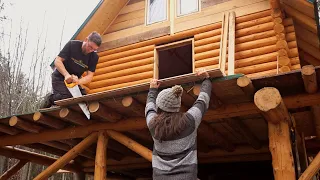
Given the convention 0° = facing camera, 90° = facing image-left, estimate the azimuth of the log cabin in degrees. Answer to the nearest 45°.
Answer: approximately 45°

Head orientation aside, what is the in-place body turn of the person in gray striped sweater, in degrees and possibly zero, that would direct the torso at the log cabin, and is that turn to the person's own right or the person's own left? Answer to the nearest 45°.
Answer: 0° — they already face it

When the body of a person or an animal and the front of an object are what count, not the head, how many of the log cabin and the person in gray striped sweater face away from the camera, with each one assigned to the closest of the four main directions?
1

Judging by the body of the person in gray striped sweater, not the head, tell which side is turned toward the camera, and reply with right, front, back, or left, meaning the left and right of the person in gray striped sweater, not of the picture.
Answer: back

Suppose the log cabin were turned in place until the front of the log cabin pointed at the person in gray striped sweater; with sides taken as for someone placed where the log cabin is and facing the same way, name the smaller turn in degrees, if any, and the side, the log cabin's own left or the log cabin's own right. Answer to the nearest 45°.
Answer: approximately 45° to the log cabin's own left

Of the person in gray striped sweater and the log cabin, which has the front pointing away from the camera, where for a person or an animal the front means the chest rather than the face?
the person in gray striped sweater

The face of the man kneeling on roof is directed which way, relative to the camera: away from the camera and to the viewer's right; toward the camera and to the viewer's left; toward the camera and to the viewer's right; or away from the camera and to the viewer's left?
toward the camera and to the viewer's right

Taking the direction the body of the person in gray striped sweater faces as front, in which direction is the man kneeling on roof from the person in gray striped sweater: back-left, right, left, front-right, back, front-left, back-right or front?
front-left

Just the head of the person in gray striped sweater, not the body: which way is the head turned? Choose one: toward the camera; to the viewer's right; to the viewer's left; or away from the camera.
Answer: away from the camera
